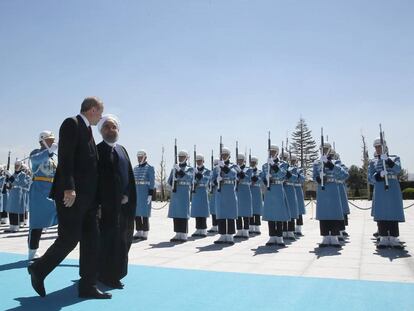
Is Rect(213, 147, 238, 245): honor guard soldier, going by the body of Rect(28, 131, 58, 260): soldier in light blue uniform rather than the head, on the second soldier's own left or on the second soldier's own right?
on the second soldier's own left

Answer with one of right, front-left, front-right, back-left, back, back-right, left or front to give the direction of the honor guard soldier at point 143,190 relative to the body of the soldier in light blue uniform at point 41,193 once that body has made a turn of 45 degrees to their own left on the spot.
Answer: front-left

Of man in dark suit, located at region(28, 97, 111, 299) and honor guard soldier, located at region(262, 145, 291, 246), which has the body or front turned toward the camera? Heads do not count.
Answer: the honor guard soldier

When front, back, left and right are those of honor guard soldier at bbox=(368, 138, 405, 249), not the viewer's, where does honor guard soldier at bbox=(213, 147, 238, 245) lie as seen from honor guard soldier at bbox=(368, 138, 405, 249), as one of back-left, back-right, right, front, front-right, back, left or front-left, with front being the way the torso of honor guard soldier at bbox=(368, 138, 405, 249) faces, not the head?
right

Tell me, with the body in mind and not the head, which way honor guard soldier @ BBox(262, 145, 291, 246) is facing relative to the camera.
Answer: toward the camera

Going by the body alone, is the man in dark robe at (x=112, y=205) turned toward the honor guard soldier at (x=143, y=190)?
no

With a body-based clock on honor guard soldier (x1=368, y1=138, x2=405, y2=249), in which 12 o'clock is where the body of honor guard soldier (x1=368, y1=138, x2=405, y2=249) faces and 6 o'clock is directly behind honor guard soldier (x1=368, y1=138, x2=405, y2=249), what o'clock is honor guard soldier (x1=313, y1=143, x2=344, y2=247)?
honor guard soldier (x1=313, y1=143, x2=344, y2=247) is roughly at 3 o'clock from honor guard soldier (x1=368, y1=138, x2=405, y2=249).

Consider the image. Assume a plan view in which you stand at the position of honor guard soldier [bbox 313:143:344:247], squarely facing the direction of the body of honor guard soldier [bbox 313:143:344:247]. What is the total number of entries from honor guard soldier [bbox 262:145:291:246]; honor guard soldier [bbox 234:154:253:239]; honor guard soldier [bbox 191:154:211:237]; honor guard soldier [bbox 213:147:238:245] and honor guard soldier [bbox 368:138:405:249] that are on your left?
1

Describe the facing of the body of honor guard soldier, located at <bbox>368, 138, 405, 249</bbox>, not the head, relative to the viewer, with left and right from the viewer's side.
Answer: facing the viewer

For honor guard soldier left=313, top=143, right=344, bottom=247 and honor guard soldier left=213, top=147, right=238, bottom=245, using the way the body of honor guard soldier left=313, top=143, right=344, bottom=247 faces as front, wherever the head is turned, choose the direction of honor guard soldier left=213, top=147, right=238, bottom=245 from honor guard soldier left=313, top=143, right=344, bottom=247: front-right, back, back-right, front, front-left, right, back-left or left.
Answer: right
